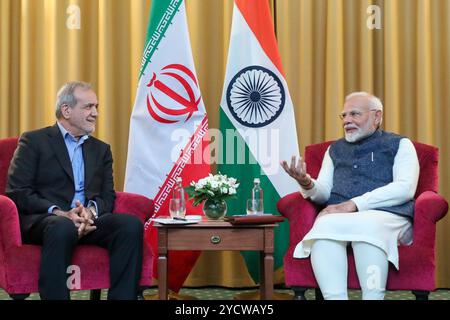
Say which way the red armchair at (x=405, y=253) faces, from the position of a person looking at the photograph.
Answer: facing the viewer

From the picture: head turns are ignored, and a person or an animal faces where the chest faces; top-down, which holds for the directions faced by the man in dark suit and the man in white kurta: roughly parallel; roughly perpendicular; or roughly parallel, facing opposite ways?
roughly perpendicular

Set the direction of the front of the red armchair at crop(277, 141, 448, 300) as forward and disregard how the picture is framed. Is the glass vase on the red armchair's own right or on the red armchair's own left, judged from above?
on the red armchair's own right

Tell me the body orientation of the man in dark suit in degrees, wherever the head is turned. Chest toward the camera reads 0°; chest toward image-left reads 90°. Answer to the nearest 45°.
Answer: approximately 315°

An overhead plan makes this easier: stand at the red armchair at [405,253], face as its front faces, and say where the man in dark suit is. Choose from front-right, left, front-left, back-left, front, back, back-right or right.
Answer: right

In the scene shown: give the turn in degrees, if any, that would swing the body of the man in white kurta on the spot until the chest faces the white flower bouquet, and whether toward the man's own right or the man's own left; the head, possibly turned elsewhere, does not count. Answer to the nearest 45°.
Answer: approximately 45° to the man's own right

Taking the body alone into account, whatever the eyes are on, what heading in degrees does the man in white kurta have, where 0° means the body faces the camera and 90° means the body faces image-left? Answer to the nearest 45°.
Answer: approximately 45°

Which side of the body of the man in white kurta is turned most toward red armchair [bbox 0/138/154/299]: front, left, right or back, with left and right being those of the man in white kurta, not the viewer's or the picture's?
front

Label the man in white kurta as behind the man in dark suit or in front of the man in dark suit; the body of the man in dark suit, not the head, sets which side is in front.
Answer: in front

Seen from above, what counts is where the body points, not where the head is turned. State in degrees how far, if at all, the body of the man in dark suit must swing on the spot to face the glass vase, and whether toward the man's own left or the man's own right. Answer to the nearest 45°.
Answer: approximately 45° to the man's own left

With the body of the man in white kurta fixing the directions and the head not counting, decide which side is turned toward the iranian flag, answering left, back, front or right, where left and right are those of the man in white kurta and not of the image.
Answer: right

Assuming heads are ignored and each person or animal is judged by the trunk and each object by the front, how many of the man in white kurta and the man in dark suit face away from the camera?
0

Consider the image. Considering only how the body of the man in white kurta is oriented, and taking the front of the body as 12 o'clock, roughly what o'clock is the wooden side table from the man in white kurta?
The wooden side table is roughly at 1 o'clock from the man in white kurta.
